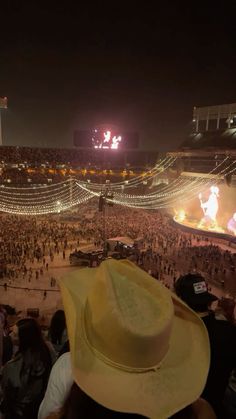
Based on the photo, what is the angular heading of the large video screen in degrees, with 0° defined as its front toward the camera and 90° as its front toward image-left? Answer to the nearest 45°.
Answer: approximately 0°

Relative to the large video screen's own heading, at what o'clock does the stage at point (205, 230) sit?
The stage is roughly at 11 o'clock from the large video screen.

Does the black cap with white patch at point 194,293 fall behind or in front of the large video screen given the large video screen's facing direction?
in front

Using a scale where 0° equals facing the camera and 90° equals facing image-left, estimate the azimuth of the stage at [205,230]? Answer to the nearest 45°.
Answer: approximately 45°

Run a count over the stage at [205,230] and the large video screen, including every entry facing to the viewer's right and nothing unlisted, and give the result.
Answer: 0
